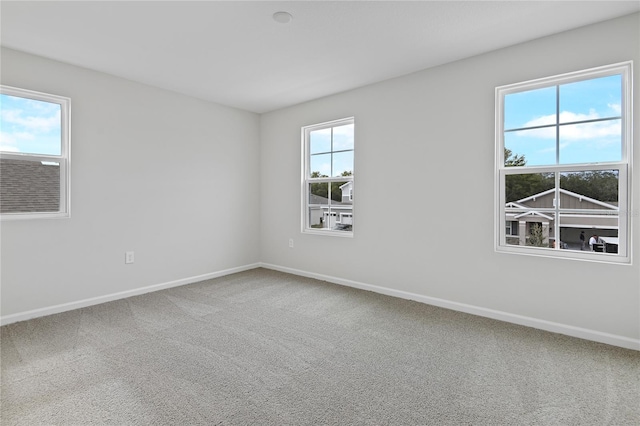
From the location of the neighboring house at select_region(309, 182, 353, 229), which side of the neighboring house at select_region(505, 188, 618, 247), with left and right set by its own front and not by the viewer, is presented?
right

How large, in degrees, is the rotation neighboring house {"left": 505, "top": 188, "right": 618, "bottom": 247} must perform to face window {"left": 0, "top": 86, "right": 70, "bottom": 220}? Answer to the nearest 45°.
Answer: approximately 45° to its right

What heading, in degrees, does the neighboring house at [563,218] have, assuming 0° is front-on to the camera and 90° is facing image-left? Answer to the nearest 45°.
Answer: approximately 0°

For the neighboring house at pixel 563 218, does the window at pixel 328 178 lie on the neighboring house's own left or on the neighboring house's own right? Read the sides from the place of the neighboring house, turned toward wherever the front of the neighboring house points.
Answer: on the neighboring house's own right

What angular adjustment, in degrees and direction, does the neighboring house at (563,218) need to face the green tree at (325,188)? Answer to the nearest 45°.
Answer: approximately 90° to its right
